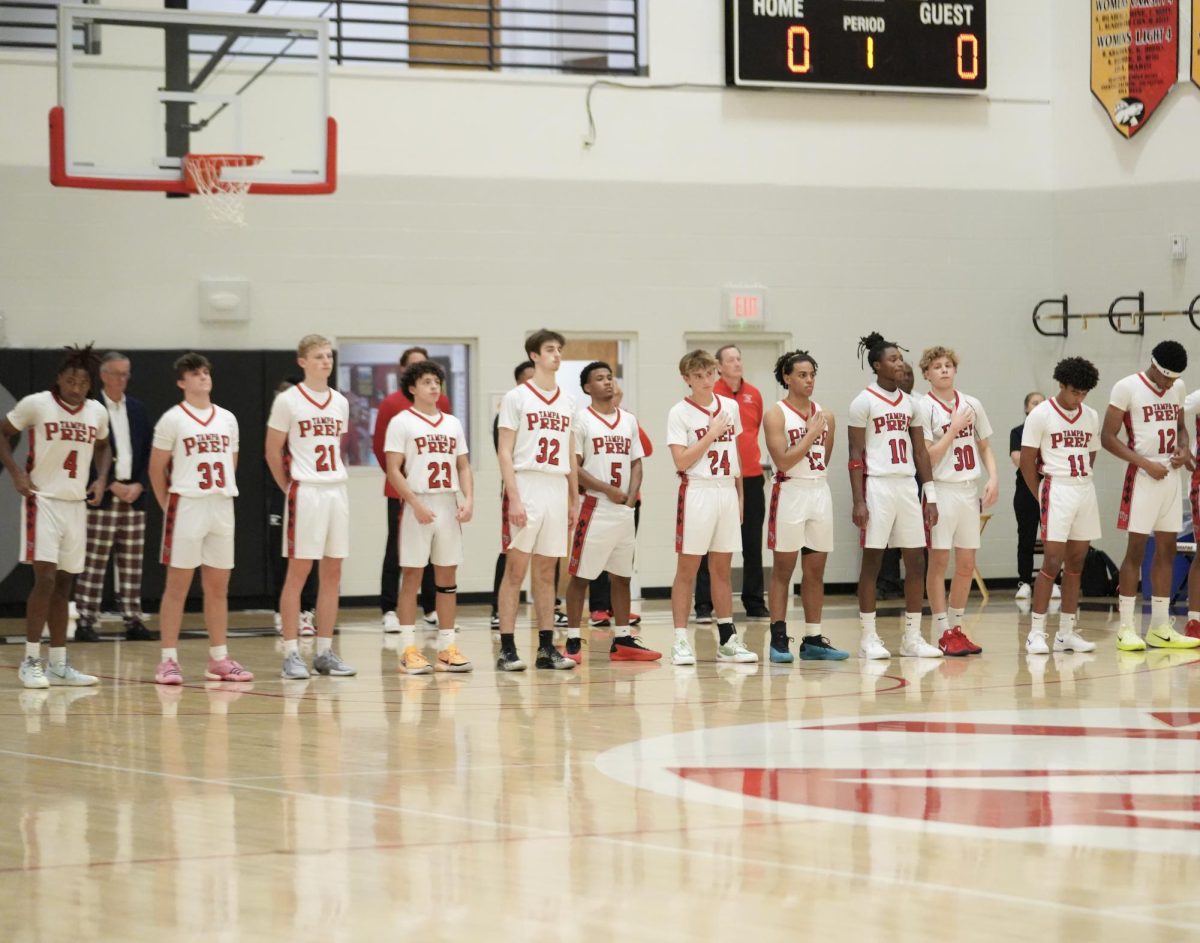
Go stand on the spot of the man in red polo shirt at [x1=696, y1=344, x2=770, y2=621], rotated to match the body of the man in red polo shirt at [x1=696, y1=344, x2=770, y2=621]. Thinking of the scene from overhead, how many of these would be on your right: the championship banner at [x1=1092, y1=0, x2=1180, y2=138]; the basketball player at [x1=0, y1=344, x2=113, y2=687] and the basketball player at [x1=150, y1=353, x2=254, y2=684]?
2

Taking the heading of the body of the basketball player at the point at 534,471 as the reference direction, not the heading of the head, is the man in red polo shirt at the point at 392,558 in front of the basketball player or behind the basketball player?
behind

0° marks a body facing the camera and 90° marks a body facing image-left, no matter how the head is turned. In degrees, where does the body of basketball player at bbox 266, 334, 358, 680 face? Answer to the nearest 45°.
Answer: approximately 315°

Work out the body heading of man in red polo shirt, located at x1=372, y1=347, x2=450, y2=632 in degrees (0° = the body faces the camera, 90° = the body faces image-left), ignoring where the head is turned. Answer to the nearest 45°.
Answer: approximately 315°

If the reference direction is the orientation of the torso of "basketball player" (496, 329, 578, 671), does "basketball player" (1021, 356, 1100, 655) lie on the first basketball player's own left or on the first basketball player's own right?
on the first basketball player's own left

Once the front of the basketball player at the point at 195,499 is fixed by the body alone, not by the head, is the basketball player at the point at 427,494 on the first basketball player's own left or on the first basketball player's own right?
on the first basketball player's own left

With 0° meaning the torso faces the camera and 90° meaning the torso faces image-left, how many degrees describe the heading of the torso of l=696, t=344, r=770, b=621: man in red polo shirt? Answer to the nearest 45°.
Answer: approximately 315°

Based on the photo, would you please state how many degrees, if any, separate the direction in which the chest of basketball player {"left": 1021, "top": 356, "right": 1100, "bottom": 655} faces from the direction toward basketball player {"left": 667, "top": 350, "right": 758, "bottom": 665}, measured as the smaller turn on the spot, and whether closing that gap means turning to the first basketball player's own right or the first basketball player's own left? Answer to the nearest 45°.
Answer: approximately 90° to the first basketball player's own right

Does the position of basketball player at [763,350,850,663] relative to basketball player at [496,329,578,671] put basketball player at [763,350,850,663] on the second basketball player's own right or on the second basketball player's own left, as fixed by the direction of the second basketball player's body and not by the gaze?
on the second basketball player's own left

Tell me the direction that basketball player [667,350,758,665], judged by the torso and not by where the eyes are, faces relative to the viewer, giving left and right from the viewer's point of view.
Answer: facing the viewer and to the right of the viewer
